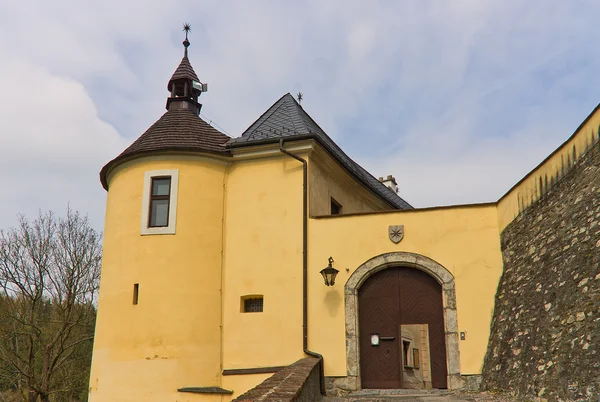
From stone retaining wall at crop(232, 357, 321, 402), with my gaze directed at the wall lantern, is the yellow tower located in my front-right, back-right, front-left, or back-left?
front-left

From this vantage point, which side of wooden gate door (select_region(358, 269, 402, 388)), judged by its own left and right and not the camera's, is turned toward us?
front

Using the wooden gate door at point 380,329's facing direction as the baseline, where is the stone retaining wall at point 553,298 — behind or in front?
in front

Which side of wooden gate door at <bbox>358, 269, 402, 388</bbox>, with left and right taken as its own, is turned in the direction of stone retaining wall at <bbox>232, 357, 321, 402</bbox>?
front

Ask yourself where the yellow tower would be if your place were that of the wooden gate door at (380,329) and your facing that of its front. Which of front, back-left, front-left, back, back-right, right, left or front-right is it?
right

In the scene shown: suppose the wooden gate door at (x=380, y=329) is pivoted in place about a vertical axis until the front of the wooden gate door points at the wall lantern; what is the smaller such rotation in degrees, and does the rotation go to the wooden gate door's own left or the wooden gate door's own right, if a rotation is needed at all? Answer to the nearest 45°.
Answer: approximately 45° to the wooden gate door's own right

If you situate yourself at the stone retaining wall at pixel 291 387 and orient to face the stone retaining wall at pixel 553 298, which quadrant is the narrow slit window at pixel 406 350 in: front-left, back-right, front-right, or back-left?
front-left

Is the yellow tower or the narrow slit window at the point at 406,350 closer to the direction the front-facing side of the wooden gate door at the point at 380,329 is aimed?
the yellow tower

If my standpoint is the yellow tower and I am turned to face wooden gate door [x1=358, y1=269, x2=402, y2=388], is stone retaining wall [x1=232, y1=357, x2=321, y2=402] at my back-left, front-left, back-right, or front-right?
front-right
